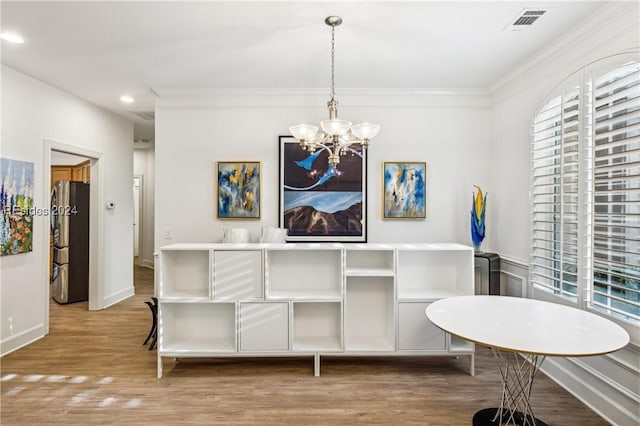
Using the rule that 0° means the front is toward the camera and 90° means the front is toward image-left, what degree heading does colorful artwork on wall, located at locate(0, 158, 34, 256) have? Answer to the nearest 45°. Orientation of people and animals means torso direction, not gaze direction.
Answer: approximately 315°

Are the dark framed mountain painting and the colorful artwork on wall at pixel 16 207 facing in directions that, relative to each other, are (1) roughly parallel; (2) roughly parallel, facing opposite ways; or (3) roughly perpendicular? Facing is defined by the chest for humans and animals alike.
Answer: roughly perpendicular

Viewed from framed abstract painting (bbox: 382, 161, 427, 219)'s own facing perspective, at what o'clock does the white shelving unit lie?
The white shelving unit is roughly at 1 o'clock from the framed abstract painting.

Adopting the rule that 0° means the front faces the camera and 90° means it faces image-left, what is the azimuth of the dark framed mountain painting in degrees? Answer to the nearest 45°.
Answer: approximately 0°

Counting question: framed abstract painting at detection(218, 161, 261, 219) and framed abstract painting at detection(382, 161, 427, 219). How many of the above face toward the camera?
2

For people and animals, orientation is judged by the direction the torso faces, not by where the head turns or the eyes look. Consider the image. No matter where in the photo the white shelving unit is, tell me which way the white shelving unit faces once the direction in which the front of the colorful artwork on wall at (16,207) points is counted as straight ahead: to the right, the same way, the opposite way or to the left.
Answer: to the right

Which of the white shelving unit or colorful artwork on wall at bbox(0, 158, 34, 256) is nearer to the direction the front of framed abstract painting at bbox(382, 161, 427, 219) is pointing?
the white shelving unit

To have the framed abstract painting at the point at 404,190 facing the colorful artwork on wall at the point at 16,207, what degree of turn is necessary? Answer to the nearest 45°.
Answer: approximately 90° to its right

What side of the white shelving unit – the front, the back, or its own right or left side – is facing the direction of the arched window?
left

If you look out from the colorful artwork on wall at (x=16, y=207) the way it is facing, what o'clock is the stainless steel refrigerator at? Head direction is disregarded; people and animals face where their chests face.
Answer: The stainless steel refrigerator is roughly at 8 o'clock from the colorful artwork on wall.

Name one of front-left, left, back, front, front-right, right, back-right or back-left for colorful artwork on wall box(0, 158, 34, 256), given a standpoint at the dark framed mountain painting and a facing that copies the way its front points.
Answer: right

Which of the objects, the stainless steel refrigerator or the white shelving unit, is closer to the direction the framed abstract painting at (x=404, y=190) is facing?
the white shelving unit
